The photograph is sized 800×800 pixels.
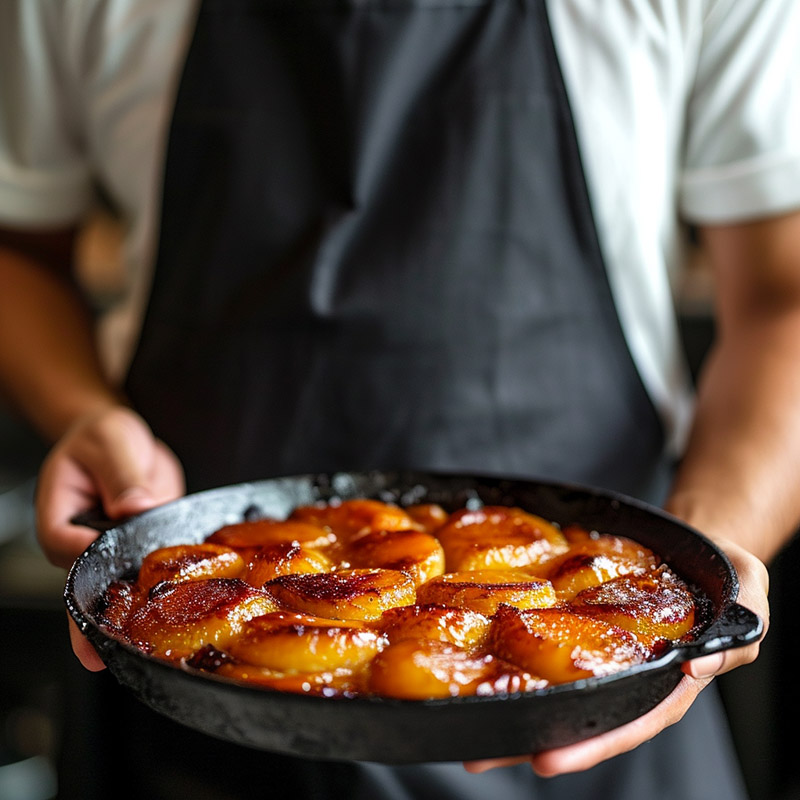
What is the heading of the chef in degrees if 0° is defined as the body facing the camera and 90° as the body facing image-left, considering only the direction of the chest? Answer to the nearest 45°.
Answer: approximately 0°
